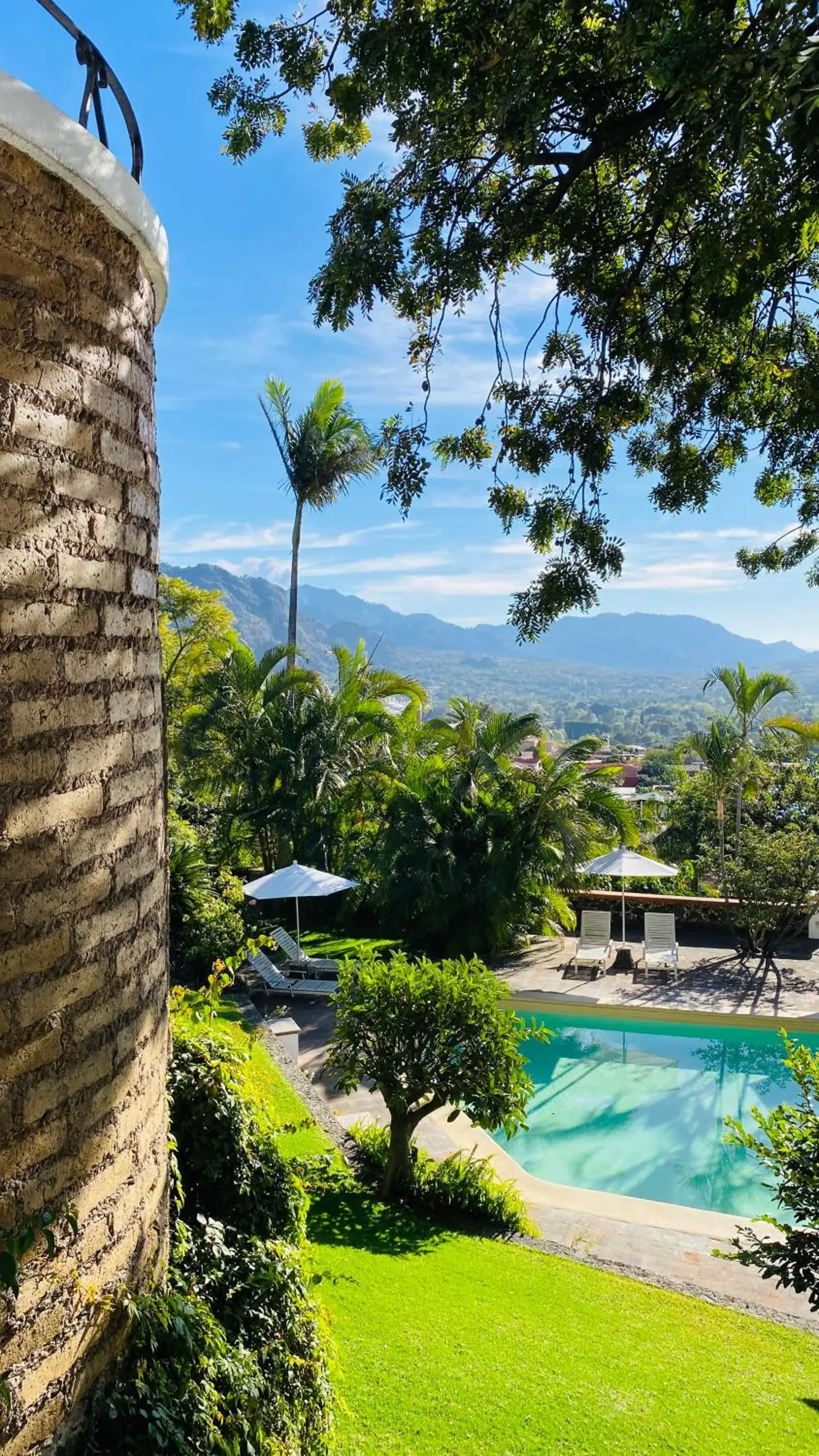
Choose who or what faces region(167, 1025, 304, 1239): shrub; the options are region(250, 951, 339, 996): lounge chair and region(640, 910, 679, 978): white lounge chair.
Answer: the white lounge chair

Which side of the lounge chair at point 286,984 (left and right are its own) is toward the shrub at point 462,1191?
right

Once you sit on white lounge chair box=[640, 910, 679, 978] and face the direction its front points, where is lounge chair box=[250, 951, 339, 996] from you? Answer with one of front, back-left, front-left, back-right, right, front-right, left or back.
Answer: front-right

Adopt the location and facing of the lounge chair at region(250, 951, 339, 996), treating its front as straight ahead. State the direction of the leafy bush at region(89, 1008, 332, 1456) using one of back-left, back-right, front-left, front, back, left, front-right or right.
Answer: right

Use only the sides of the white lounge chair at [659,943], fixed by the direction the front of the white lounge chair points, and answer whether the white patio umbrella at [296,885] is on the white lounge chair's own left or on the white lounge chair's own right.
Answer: on the white lounge chair's own right

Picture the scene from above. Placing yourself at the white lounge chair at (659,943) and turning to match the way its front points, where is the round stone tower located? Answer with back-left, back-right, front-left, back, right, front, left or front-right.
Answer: front

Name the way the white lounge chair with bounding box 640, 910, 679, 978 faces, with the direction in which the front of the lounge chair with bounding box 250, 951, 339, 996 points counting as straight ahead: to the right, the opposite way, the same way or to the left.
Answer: to the right

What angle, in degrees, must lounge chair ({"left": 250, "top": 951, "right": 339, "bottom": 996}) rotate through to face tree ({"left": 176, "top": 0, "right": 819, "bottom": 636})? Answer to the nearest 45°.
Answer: approximately 90° to its right

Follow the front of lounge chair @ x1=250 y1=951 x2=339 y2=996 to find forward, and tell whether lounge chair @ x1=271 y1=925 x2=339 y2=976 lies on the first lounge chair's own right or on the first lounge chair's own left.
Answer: on the first lounge chair's own left

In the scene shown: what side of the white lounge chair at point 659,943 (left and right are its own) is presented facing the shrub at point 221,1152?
front

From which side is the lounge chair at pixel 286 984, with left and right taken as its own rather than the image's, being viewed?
right

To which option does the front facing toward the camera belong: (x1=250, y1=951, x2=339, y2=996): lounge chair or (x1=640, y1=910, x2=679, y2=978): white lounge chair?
the white lounge chair

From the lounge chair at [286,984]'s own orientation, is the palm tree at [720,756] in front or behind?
in front

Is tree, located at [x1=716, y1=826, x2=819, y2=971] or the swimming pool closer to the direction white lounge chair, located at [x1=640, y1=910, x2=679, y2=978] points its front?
the swimming pool

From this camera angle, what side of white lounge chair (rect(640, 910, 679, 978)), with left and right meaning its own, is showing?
front
